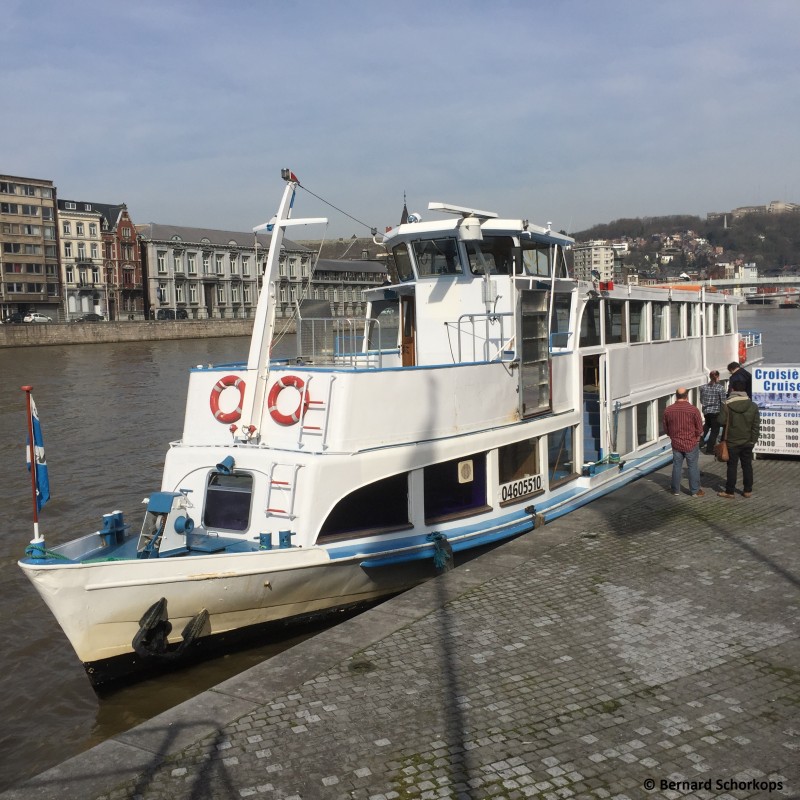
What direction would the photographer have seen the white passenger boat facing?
facing the viewer and to the left of the viewer

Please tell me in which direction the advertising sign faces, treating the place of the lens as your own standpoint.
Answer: facing the viewer

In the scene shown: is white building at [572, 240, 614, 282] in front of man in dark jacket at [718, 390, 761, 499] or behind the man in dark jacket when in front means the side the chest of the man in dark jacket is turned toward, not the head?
in front

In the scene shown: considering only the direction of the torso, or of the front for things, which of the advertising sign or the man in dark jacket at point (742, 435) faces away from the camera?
the man in dark jacket

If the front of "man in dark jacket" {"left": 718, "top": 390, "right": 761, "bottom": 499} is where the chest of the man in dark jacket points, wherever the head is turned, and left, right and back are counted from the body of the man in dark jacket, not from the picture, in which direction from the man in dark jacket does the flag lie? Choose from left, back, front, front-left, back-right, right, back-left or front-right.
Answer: back-left

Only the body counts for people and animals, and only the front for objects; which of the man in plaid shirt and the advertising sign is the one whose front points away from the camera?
the man in plaid shirt

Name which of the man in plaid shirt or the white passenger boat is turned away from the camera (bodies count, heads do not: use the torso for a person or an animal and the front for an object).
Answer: the man in plaid shirt

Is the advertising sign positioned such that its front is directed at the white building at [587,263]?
no

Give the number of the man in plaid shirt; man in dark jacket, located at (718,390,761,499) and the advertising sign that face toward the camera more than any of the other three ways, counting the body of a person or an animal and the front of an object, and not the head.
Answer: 1

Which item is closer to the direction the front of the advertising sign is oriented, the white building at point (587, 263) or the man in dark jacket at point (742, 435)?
the man in dark jacket

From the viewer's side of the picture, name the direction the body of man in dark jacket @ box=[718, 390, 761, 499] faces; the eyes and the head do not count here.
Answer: away from the camera

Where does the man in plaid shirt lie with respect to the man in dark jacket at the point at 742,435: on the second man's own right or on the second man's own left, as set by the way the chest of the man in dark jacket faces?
on the second man's own left

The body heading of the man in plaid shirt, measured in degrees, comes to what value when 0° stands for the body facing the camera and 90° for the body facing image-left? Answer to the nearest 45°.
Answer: approximately 180°

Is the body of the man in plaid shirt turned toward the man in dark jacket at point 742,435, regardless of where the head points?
no
